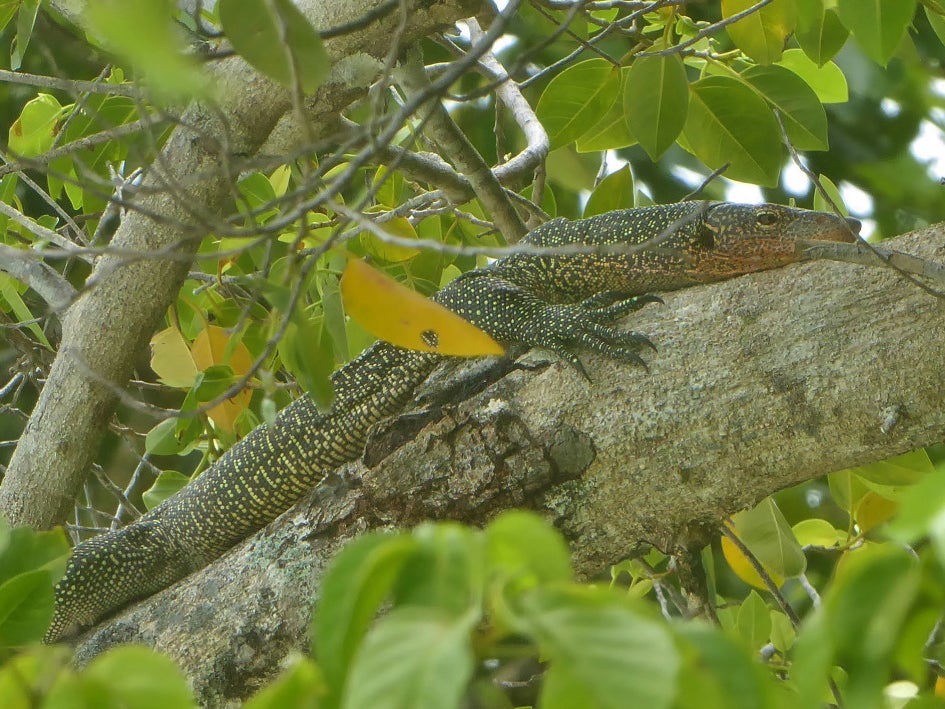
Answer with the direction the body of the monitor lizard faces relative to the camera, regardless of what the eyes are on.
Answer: to the viewer's right

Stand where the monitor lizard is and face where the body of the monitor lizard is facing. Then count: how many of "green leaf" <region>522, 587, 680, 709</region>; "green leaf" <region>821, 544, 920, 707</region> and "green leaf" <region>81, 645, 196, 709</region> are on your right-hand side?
3

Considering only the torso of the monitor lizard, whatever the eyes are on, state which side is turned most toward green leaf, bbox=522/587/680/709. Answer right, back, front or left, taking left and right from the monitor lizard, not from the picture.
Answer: right

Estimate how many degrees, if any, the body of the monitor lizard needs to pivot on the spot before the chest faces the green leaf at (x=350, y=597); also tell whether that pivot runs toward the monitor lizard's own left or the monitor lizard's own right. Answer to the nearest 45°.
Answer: approximately 90° to the monitor lizard's own right

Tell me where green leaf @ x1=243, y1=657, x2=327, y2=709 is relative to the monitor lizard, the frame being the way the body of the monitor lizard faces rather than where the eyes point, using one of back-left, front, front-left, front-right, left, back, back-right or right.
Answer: right

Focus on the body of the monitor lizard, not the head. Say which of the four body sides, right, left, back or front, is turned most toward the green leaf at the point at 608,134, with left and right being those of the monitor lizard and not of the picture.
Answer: front

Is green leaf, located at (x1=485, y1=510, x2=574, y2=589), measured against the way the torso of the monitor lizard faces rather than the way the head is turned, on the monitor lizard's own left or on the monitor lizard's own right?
on the monitor lizard's own right

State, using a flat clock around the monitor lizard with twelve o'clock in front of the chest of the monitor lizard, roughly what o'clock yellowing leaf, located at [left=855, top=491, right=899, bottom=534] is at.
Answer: The yellowing leaf is roughly at 1 o'clock from the monitor lizard.

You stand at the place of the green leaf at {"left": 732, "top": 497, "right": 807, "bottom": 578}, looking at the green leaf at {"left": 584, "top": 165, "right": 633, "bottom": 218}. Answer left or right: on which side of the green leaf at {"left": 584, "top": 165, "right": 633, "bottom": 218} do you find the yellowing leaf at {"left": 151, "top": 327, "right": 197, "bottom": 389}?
left

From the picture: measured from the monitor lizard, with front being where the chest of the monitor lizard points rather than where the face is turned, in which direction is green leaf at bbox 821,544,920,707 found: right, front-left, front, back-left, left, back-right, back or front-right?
right

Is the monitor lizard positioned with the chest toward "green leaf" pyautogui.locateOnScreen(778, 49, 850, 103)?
yes
